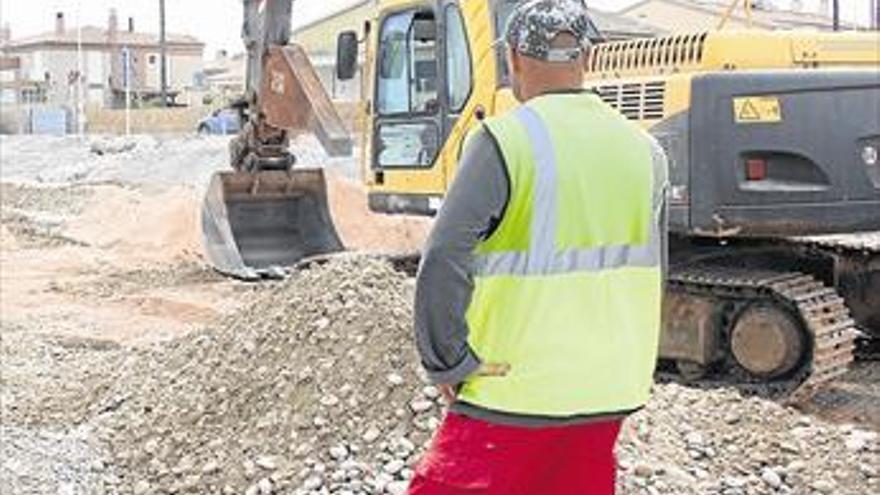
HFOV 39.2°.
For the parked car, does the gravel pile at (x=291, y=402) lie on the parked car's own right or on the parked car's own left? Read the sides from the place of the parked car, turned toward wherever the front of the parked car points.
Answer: on the parked car's own left

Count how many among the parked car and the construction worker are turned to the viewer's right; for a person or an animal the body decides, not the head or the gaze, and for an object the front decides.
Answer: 0

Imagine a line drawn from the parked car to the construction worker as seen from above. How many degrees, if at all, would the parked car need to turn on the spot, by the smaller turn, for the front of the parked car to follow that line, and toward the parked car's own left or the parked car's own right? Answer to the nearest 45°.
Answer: approximately 90° to the parked car's own left

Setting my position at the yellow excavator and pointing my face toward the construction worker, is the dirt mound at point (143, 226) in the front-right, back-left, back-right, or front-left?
back-right

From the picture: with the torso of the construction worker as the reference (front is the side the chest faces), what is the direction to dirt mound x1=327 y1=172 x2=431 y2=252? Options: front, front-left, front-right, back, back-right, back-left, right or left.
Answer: front-right

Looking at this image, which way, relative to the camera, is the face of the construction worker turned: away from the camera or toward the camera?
away from the camera

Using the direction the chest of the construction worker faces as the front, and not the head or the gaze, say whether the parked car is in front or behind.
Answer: in front

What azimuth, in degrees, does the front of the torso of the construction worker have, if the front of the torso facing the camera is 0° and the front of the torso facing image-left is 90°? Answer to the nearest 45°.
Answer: approximately 135°

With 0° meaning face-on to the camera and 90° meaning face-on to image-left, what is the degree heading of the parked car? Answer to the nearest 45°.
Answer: approximately 90°

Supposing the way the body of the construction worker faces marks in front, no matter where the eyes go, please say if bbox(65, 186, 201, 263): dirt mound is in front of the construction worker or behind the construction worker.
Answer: in front

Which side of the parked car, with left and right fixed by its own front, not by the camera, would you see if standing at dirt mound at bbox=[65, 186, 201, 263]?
left
